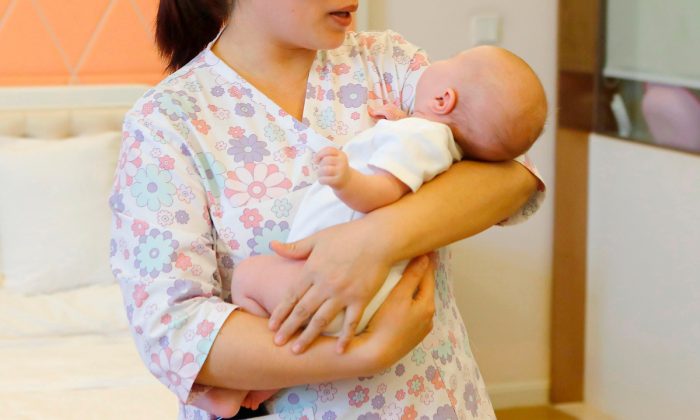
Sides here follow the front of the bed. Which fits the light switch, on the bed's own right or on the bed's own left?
on the bed's own left

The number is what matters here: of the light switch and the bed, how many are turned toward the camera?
2

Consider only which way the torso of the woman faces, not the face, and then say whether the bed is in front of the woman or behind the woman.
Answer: behind

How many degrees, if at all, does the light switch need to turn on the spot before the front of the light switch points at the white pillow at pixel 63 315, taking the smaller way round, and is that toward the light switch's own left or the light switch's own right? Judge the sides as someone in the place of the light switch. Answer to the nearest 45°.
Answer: approximately 45° to the light switch's own right

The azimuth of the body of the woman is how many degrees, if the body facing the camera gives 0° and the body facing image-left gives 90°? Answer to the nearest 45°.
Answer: approximately 315°

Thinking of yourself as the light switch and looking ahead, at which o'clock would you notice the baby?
The baby is roughly at 12 o'clock from the light switch.

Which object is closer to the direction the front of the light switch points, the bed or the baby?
the baby

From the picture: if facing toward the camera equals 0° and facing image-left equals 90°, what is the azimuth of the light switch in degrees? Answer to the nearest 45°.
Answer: approximately 0°

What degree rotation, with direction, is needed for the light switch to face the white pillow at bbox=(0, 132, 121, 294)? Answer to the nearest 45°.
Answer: approximately 45° to its right
